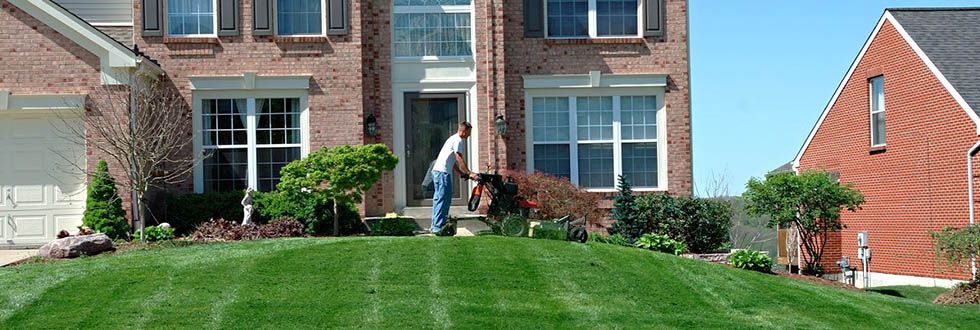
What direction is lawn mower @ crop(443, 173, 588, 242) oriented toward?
to the viewer's right

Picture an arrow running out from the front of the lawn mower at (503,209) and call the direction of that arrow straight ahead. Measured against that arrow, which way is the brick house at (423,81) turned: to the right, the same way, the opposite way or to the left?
to the right

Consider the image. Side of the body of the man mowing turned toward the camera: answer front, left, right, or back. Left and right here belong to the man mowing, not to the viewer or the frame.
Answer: right

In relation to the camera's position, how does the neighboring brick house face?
facing the viewer and to the right of the viewer

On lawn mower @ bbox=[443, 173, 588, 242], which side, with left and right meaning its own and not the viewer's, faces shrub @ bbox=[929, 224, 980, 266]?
front

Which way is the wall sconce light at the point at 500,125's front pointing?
toward the camera

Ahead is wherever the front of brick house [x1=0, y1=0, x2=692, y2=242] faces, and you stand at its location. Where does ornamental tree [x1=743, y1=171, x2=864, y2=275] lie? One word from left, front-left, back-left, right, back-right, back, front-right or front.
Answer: left

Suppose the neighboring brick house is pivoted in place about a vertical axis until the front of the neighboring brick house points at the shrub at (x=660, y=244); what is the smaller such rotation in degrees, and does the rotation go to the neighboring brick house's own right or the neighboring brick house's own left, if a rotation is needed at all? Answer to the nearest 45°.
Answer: approximately 90° to the neighboring brick house's own right

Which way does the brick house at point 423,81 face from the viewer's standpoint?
toward the camera
